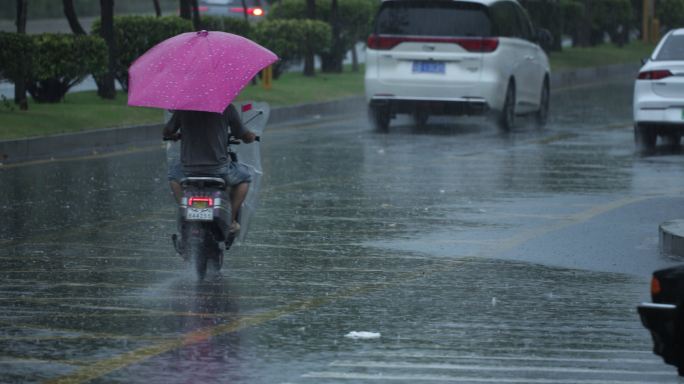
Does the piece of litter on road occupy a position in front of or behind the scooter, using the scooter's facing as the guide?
behind

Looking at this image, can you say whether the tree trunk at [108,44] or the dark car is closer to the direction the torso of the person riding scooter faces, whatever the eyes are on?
the tree trunk

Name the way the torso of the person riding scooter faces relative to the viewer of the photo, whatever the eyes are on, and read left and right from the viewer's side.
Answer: facing away from the viewer

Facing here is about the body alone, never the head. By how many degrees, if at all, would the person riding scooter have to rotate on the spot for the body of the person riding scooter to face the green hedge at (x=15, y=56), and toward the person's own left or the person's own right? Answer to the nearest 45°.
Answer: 0° — they already face it

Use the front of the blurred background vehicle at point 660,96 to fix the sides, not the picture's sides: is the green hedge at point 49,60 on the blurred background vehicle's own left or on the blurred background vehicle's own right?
on the blurred background vehicle's own left

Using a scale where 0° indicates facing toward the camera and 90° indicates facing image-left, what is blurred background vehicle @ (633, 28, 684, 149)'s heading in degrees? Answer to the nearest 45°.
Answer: approximately 180°

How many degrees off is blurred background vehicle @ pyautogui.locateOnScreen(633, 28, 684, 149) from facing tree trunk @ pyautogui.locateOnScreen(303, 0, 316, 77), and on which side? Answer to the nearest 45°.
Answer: approximately 45° to its left

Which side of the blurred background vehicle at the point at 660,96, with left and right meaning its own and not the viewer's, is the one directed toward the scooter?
back

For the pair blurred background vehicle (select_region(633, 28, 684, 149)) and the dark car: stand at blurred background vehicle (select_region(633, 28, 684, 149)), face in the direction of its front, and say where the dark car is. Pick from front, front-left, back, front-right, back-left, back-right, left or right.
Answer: back

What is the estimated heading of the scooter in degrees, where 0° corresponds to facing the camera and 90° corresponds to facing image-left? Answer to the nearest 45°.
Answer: approximately 180°
